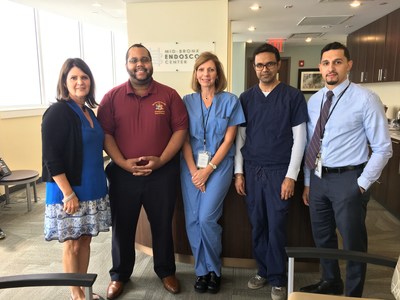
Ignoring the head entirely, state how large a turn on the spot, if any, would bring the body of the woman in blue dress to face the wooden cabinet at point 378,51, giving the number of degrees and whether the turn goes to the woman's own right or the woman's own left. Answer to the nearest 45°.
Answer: approximately 90° to the woman's own left

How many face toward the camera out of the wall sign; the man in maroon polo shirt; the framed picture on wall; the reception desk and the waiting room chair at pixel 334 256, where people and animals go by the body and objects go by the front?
4

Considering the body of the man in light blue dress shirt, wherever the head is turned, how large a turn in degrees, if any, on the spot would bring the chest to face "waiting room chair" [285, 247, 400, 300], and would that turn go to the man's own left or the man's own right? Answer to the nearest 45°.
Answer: approximately 45° to the man's own left
